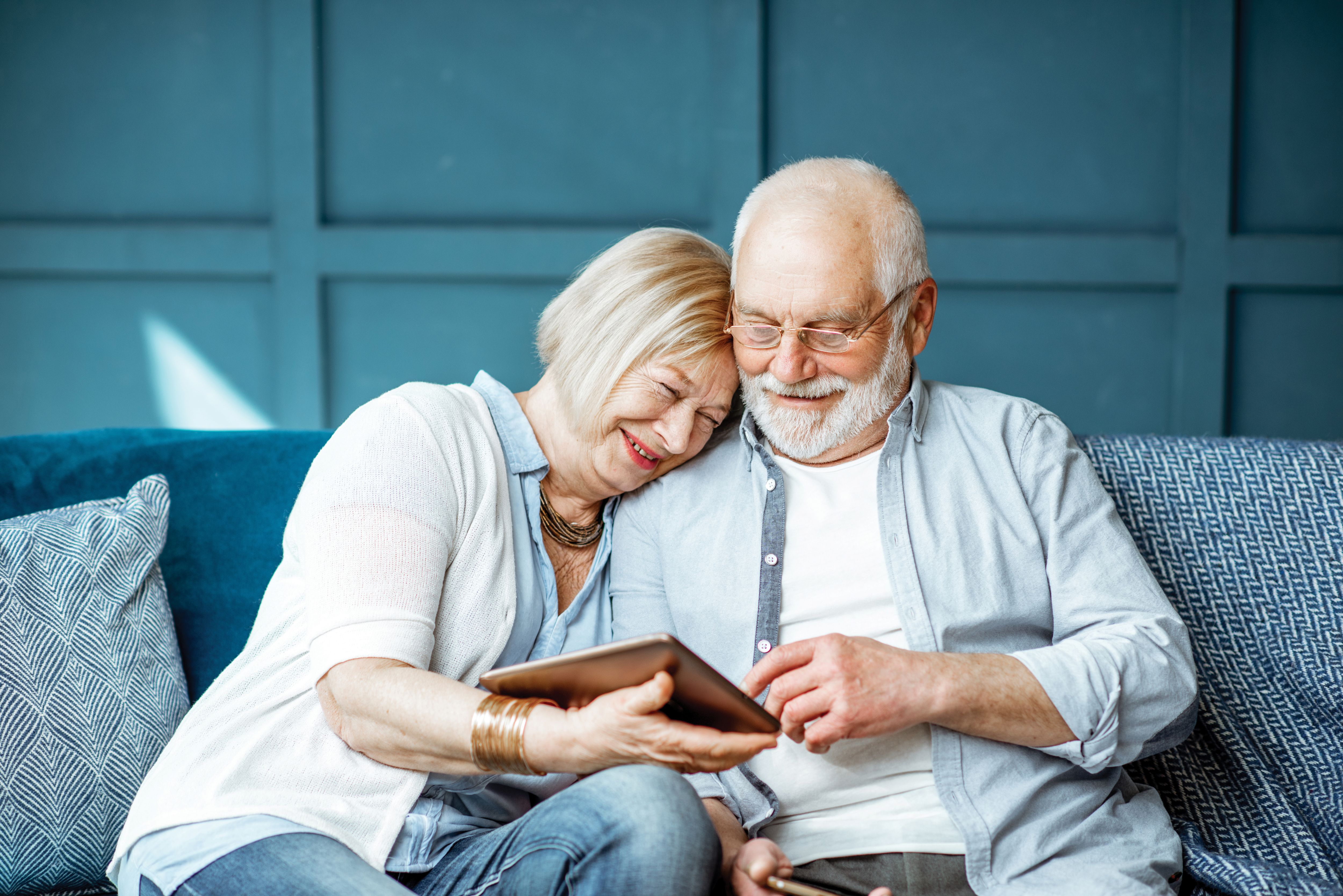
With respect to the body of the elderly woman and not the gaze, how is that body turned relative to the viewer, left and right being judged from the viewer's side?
facing the viewer and to the right of the viewer

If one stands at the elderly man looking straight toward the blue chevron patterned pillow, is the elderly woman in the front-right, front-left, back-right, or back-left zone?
front-left

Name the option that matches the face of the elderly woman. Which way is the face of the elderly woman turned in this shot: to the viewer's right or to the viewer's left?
to the viewer's right
